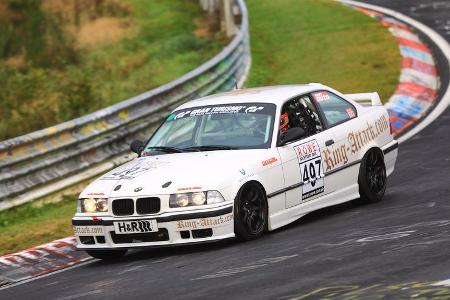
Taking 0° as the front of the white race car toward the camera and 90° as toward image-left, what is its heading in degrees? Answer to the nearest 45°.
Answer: approximately 45°
